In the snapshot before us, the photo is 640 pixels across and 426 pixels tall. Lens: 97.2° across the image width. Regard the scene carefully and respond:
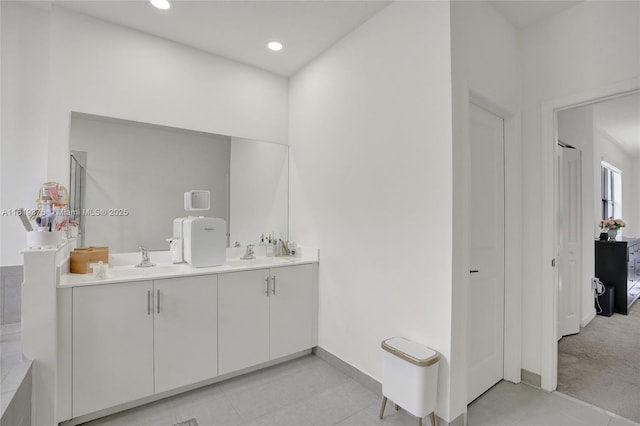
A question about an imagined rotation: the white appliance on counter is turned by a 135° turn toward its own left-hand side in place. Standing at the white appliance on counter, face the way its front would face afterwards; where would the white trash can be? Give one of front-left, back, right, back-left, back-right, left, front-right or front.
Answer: right

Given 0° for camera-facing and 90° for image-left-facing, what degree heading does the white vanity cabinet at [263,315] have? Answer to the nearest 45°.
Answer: approximately 315°

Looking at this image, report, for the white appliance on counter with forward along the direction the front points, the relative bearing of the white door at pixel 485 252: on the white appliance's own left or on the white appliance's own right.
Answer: on the white appliance's own left

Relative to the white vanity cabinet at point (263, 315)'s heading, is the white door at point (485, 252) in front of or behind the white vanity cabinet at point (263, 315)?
in front

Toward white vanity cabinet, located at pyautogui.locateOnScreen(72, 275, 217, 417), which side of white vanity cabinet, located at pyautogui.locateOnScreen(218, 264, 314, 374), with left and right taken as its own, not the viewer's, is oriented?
right

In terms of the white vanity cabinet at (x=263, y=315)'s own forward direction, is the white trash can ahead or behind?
ahead

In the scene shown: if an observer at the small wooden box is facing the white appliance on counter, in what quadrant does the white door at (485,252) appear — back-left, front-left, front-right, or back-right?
front-right

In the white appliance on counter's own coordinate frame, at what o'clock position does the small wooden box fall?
The small wooden box is roughly at 3 o'clock from the white appliance on counter.

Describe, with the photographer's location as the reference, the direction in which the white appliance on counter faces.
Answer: facing the viewer
